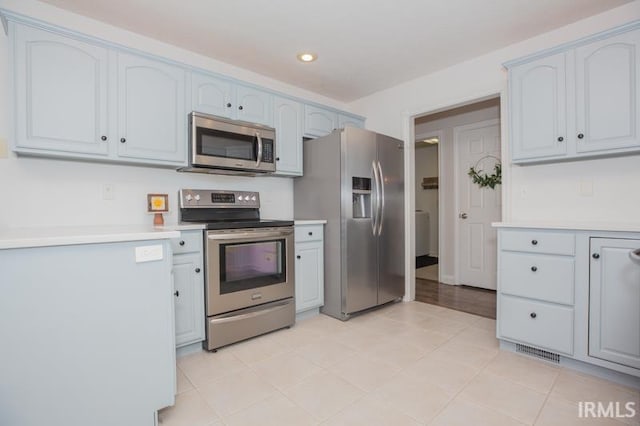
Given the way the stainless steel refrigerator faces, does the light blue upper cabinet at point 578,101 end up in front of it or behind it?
in front

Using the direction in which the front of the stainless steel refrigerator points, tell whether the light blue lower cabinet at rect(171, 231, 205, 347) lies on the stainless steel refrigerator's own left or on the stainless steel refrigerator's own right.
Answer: on the stainless steel refrigerator's own right

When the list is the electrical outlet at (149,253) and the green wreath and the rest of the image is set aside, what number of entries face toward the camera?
2

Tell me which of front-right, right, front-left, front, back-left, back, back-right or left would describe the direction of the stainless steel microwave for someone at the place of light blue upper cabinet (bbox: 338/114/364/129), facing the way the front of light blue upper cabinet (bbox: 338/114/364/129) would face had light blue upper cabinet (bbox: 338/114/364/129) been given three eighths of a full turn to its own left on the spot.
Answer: back-left

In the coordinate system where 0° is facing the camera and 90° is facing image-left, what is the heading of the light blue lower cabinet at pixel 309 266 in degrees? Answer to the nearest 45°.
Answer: approximately 315°

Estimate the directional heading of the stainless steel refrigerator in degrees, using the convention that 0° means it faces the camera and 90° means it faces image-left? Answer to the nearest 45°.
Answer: approximately 315°

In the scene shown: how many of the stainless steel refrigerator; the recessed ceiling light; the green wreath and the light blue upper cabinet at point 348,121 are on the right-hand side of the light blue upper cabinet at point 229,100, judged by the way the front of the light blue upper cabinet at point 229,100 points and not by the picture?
0

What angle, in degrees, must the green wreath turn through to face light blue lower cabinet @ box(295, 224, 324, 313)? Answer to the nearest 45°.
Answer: approximately 45° to its right

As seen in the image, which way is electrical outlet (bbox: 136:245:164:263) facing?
toward the camera

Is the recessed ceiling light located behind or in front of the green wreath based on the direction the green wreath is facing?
in front

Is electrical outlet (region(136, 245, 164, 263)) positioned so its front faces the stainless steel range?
no

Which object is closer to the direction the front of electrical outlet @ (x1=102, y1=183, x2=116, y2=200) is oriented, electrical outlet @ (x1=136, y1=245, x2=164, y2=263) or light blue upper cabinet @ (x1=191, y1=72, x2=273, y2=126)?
the electrical outlet

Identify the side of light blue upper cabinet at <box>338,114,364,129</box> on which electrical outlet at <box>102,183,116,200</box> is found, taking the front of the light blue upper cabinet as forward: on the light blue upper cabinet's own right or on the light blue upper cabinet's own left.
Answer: on the light blue upper cabinet's own right

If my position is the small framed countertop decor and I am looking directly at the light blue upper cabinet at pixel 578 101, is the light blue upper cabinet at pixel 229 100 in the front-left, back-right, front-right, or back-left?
front-left

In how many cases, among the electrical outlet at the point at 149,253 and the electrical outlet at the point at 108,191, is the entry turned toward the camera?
2

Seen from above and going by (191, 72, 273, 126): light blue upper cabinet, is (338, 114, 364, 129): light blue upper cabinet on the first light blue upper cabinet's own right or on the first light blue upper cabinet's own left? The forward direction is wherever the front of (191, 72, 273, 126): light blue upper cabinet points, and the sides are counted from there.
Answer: on the first light blue upper cabinet's own left

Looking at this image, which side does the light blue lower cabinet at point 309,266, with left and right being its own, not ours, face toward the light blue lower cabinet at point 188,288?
right
